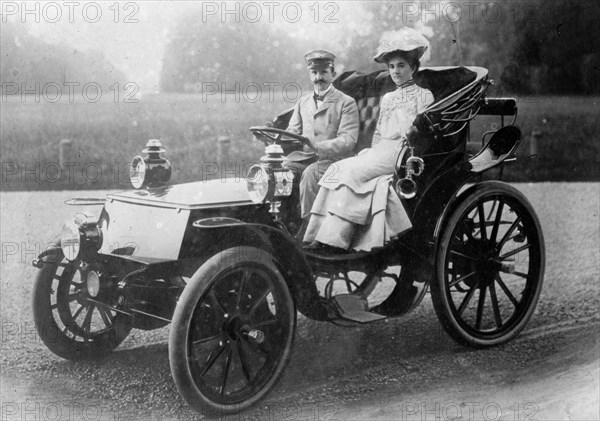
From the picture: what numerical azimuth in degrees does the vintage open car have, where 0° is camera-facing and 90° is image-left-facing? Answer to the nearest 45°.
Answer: approximately 45°

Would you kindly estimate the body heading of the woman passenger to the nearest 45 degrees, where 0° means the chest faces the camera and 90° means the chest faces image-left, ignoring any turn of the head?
approximately 45°
